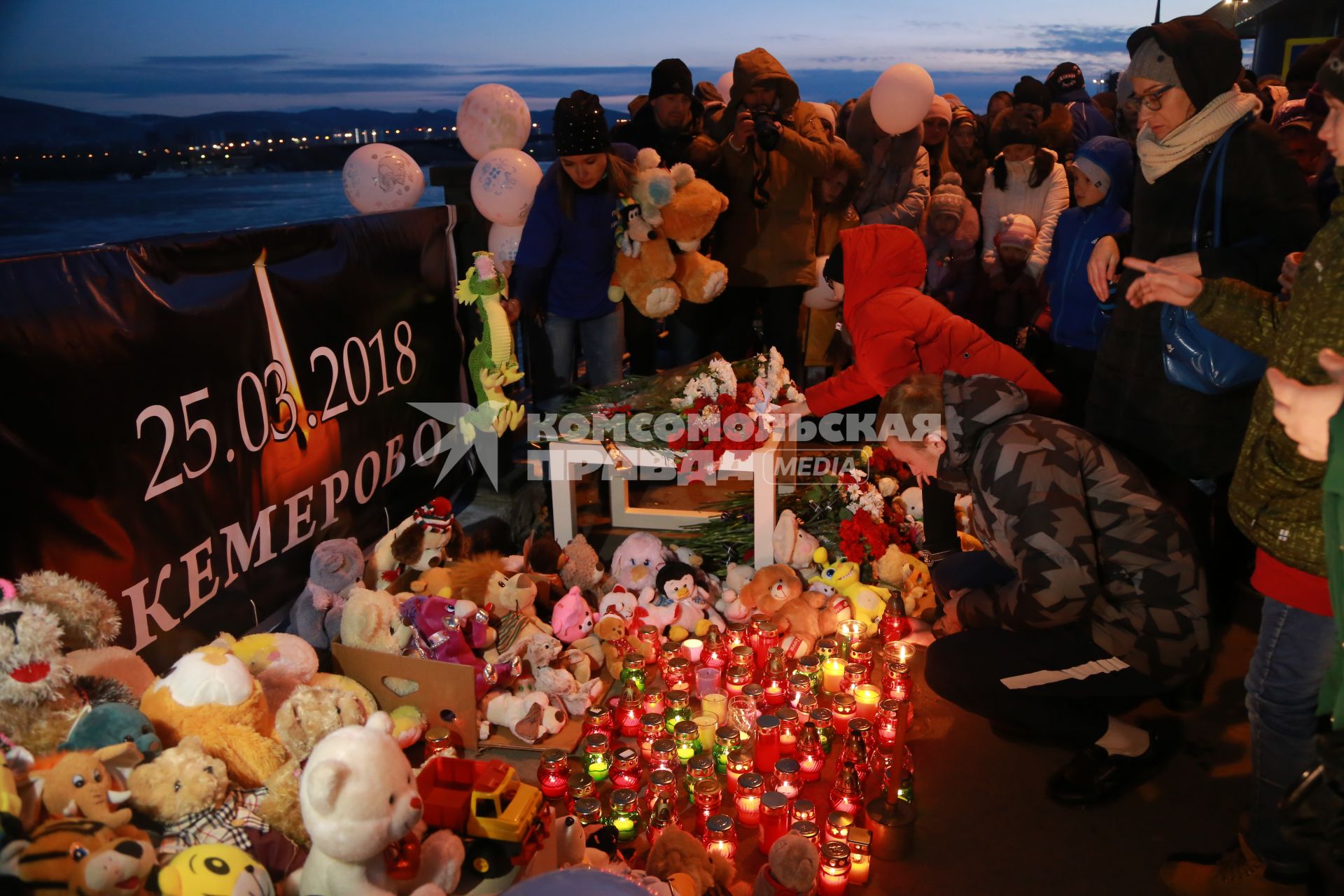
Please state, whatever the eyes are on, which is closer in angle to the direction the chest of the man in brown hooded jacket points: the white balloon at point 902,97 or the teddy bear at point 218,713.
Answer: the teddy bear

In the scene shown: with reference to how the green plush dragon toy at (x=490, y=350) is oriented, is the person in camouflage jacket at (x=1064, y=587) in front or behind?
in front

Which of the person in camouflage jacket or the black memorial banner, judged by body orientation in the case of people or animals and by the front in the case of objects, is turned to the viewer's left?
the person in camouflage jacket

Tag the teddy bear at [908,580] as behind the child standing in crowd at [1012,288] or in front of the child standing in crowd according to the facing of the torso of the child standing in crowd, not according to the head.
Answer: in front

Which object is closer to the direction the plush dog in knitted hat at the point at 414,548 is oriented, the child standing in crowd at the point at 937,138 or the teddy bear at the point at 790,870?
the teddy bear

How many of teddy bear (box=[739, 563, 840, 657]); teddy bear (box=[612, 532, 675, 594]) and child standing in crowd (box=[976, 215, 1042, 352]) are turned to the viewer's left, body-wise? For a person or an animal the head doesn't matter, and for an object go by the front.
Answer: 0

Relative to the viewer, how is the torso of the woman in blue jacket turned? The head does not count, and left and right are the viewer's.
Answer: facing the viewer

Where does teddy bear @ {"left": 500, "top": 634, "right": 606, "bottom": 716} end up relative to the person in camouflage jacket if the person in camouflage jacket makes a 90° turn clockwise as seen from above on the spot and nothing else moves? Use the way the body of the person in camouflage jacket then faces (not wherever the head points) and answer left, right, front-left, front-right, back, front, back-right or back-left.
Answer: left

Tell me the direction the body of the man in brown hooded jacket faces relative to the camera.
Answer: toward the camera

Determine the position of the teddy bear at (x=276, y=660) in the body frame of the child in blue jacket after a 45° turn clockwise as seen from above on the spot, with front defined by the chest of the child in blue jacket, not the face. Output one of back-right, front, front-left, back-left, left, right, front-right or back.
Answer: front-left
